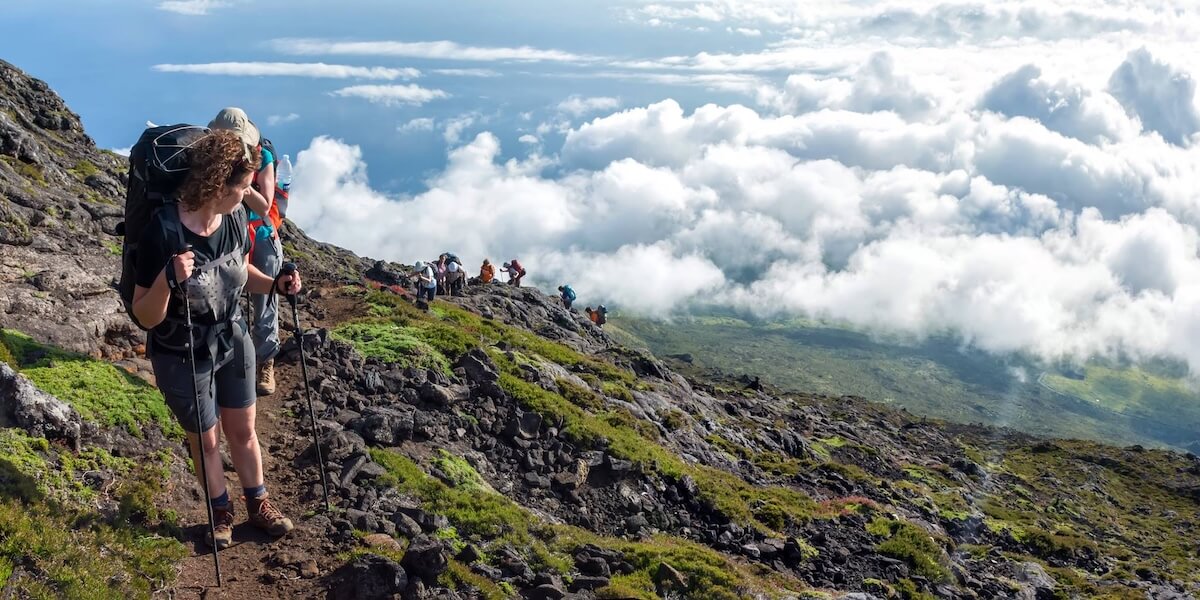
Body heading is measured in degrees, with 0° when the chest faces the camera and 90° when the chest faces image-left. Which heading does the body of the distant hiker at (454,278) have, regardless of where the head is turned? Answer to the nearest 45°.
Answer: approximately 45°

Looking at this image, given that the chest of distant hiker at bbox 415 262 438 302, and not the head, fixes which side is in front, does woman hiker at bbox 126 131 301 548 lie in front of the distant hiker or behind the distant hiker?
in front

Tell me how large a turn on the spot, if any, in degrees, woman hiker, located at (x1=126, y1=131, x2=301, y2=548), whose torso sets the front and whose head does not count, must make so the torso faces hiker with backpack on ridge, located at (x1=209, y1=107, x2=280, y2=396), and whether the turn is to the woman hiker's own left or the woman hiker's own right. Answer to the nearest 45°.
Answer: approximately 135° to the woman hiker's own left

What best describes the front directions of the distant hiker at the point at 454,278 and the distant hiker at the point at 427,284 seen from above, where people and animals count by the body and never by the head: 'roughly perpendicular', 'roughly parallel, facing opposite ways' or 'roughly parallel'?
roughly parallel

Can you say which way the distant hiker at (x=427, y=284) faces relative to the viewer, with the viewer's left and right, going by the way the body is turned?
facing the viewer and to the left of the viewer
